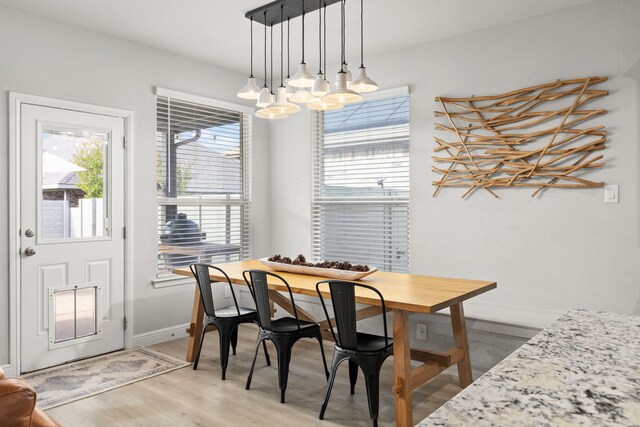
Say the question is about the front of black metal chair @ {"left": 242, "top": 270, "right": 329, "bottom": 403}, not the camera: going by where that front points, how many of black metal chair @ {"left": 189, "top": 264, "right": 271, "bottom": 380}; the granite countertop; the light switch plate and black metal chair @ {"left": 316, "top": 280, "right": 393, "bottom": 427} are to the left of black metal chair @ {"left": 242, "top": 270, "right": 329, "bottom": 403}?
1

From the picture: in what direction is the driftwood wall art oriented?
toward the camera

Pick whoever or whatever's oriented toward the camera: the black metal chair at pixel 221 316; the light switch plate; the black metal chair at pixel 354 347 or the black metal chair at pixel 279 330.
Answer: the light switch plate

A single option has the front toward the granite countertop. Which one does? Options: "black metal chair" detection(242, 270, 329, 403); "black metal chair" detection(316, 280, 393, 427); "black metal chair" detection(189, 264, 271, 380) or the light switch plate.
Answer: the light switch plate

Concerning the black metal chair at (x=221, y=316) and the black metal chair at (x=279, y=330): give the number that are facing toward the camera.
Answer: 0

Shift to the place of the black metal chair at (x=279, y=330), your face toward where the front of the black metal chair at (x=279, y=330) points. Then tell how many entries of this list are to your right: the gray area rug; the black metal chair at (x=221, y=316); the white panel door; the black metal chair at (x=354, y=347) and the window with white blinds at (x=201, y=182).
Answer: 1

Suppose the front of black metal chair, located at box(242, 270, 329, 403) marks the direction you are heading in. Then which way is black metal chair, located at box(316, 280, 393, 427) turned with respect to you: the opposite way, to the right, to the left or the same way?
the same way

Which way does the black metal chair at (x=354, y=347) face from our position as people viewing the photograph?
facing away from the viewer and to the right of the viewer

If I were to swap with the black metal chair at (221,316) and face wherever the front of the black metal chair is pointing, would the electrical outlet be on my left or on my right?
on my right

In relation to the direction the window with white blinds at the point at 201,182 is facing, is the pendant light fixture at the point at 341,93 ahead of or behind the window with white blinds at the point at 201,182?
ahead

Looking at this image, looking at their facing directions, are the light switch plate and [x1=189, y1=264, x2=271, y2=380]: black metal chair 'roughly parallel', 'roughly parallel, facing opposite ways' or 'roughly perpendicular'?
roughly parallel, facing opposite ways

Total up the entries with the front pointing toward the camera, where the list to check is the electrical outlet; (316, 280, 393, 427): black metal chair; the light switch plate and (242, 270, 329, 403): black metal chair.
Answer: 2

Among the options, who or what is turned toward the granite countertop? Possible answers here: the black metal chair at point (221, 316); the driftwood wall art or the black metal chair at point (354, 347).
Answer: the driftwood wall art

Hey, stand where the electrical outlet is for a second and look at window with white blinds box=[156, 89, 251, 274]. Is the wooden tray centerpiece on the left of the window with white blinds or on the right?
left

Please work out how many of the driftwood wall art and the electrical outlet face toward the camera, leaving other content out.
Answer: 2

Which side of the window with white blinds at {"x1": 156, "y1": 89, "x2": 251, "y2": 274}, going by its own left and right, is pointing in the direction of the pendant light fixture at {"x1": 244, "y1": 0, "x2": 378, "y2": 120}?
front

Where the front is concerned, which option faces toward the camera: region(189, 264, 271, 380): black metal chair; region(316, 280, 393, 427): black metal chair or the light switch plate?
the light switch plate

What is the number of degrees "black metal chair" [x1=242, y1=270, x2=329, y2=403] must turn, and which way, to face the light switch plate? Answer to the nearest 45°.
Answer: approximately 45° to its right

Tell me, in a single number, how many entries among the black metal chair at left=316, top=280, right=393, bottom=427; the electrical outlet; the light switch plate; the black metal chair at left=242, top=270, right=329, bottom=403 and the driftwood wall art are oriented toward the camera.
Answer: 3

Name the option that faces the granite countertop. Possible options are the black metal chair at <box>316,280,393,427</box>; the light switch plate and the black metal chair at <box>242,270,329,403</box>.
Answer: the light switch plate

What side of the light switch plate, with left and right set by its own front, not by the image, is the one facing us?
front

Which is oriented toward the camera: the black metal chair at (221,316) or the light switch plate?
the light switch plate
